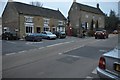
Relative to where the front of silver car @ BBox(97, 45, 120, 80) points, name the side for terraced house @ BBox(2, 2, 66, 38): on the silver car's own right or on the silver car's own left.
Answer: on the silver car's own left

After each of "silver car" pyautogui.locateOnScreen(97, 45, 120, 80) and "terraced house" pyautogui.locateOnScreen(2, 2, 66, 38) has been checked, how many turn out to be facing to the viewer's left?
0

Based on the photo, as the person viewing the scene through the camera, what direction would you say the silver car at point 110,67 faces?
facing away from the viewer and to the right of the viewer

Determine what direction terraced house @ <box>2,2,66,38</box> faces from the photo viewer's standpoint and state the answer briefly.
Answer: facing the viewer and to the right of the viewer

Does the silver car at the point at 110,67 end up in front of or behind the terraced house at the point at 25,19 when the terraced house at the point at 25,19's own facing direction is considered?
in front
